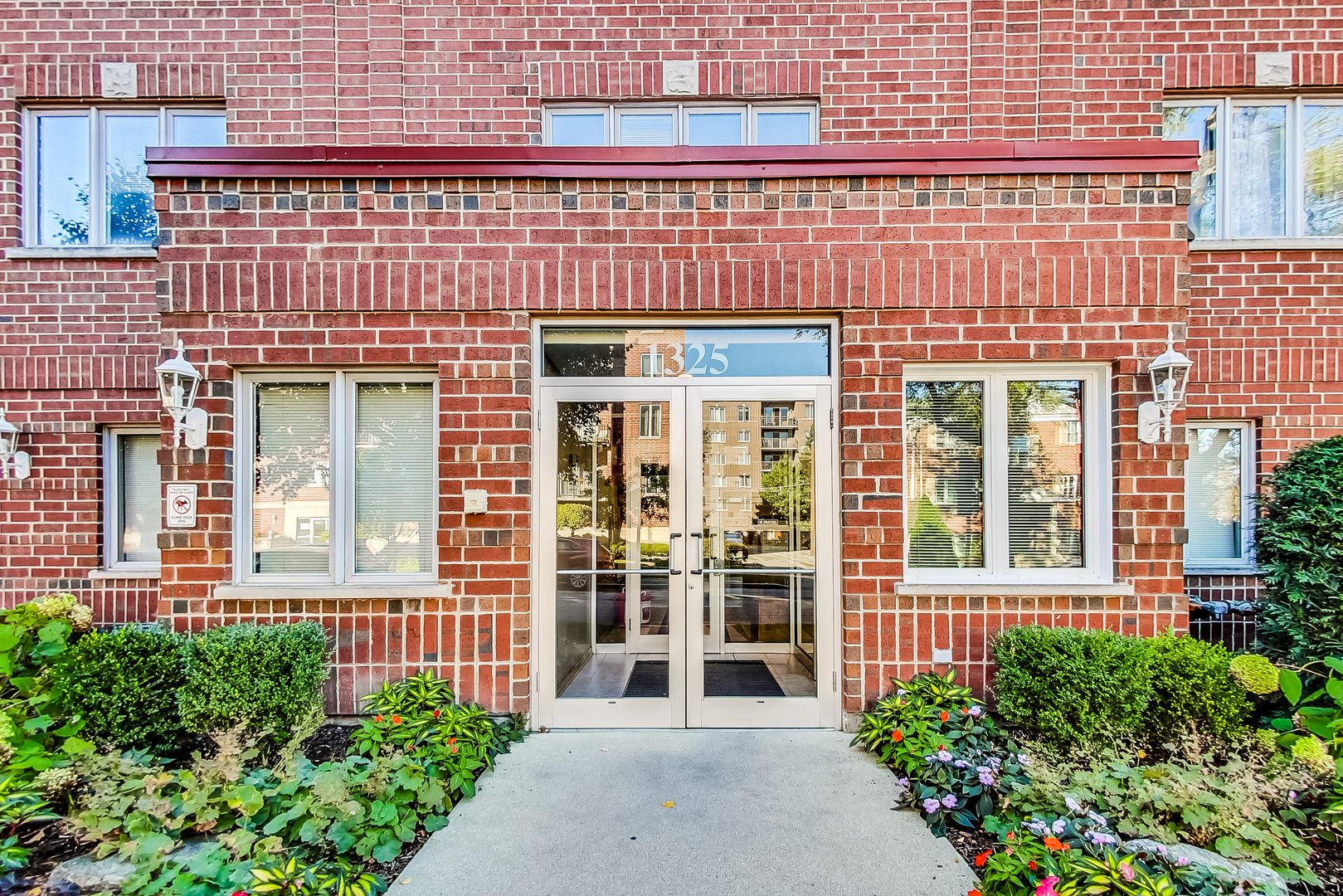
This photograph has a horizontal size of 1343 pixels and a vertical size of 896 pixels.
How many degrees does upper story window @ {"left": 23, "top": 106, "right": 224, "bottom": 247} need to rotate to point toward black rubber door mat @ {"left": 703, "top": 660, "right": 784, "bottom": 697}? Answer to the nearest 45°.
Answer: approximately 45° to its left

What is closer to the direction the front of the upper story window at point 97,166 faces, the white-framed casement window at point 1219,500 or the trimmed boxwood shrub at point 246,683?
the trimmed boxwood shrub

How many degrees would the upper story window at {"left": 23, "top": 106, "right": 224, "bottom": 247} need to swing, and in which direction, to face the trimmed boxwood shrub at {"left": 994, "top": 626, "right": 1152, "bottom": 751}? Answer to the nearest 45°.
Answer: approximately 45° to its left

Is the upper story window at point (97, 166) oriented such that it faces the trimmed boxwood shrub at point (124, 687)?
yes

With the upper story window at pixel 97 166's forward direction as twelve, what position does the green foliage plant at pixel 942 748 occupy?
The green foliage plant is roughly at 11 o'clock from the upper story window.

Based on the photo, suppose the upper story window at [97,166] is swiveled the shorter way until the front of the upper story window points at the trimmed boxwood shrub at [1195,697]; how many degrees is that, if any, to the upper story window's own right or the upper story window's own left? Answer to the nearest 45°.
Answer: approximately 45° to the upper story window's own left

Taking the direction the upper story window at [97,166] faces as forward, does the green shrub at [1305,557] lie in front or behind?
in front

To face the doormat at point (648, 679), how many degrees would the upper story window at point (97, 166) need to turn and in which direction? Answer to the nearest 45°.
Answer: approximately 45° to its left

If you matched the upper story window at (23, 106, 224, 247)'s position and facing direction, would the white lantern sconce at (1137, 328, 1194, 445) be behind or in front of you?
in front
